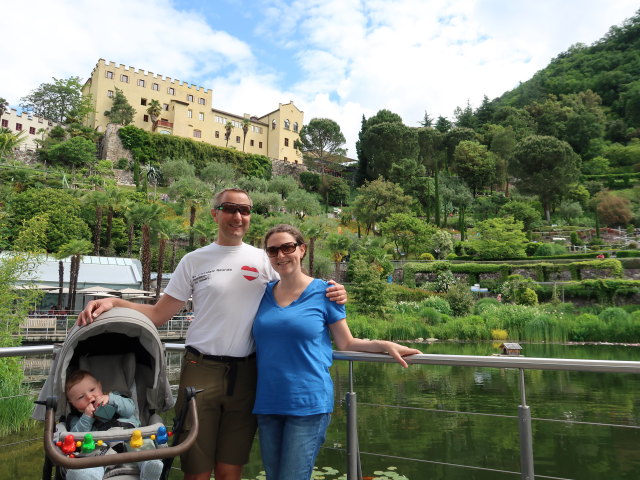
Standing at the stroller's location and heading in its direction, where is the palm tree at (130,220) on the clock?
The palm tree is roughly at 6 o'clock from the stroller.

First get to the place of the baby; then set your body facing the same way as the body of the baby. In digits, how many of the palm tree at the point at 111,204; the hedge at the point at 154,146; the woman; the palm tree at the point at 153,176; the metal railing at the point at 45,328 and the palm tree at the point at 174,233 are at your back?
5

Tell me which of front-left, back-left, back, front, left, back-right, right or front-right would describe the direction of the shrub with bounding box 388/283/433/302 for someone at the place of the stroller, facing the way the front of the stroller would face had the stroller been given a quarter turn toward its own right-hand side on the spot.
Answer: back-right

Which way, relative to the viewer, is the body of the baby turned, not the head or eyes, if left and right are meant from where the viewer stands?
facing the viewer

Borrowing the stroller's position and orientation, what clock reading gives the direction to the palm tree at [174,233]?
The palm tree is roughly at 6 o'clock from the stroller.

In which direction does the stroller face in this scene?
toward the camera

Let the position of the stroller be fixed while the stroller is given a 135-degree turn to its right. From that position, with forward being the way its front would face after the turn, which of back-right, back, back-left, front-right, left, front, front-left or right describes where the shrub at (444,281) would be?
right

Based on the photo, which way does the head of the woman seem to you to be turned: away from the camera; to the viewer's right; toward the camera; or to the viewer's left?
toward the camera

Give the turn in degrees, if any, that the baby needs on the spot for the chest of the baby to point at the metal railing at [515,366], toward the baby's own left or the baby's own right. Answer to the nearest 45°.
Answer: approximately 45° to the baby's own left

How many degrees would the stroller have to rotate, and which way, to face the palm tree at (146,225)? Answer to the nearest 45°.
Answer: approximately 180°

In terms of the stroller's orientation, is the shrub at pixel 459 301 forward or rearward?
rearward

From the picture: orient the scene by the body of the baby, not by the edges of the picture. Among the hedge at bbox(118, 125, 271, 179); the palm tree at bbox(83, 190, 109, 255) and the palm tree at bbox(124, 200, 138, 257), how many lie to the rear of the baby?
3

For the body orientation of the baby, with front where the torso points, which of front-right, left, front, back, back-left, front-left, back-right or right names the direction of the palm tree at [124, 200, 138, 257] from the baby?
back

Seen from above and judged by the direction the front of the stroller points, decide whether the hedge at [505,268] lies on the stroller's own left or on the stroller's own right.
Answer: on the stroller's own left

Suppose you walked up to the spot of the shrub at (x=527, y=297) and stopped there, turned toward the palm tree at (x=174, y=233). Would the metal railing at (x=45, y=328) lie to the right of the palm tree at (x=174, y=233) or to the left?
left

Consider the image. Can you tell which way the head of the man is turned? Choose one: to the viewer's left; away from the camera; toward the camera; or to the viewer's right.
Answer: toward the camera

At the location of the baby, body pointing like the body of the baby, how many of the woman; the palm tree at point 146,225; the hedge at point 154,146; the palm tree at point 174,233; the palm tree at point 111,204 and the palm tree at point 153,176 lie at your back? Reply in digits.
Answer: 5
